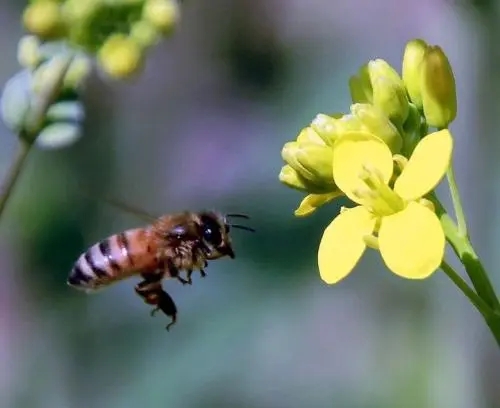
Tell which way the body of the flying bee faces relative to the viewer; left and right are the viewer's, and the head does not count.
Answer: facing to the right of the viewer
